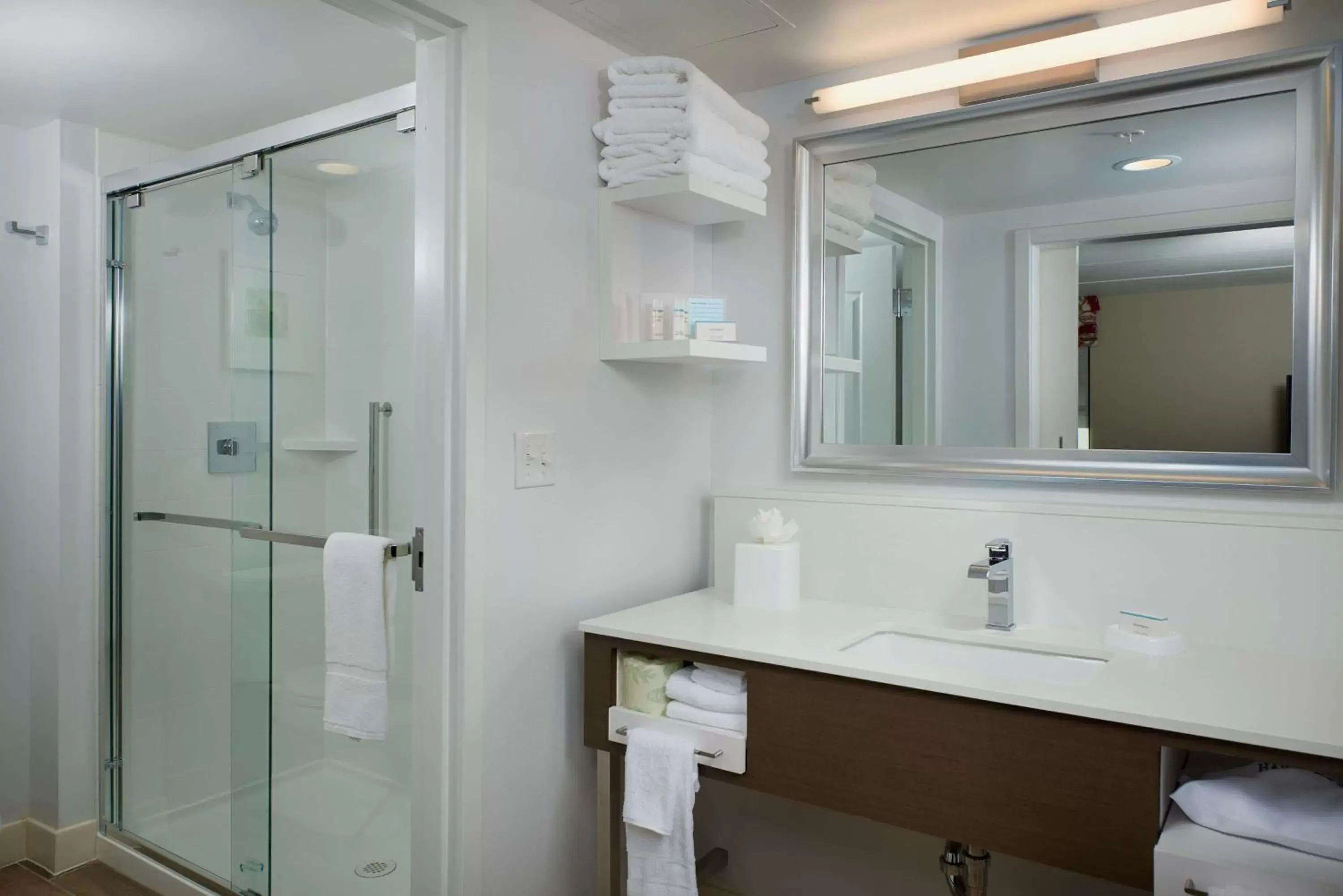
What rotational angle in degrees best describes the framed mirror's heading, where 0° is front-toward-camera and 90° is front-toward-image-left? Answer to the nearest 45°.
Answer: approximately 45°

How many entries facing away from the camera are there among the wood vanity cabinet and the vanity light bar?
0

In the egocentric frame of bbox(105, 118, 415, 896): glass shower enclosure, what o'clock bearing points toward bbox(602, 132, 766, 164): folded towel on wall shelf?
The folded towel on wall shelf is roughly at 9 o'clock from the glass shower enclosure.

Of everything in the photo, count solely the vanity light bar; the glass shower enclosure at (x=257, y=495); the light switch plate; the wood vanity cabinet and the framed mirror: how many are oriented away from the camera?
0

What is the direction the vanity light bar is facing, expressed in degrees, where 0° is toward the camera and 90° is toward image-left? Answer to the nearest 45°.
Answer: approximately 45°

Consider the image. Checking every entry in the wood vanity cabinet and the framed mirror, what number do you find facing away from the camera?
0

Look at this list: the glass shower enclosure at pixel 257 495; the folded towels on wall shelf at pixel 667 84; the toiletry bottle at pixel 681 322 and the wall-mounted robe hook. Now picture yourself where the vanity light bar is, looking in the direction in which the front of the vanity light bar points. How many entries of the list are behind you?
0

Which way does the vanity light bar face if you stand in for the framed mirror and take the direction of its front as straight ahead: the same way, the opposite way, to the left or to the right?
the same way

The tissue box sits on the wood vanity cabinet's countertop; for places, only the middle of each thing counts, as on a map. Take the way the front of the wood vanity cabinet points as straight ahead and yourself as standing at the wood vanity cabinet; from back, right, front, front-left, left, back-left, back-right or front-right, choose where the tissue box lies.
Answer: right

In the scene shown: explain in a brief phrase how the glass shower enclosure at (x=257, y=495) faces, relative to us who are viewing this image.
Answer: facing the viewer and to the left of the viewer

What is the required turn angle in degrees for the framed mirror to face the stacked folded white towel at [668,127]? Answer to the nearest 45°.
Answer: approximately 45° to its right

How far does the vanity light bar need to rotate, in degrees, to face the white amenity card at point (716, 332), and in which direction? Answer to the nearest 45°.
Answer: approximately 45° to its right

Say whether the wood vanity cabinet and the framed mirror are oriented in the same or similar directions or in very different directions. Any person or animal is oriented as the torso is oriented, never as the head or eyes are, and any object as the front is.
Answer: same or similar directions

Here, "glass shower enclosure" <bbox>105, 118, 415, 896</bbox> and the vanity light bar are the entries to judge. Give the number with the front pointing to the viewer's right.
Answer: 0

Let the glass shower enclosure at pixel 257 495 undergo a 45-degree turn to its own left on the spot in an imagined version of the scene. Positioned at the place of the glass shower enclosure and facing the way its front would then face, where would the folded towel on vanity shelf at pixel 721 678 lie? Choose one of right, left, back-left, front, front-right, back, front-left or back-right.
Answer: front-left

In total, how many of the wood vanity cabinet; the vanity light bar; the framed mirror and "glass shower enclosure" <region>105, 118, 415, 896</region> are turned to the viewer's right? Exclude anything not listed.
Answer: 0

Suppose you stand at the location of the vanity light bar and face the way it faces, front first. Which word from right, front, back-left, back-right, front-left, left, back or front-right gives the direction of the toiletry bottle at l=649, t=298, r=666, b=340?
front-right
